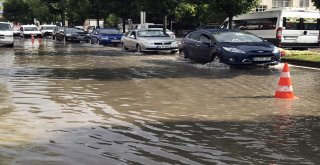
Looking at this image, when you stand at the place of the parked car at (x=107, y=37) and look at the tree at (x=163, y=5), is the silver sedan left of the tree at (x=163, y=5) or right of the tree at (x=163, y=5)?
right

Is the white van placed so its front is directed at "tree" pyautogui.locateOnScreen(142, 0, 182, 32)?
yes

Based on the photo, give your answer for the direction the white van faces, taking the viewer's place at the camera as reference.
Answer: facing away from the viewer and to the left of the viewer

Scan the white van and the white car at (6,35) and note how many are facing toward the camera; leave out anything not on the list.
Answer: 1

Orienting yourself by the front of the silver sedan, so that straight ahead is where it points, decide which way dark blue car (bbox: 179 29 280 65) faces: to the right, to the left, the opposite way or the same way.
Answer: the same way

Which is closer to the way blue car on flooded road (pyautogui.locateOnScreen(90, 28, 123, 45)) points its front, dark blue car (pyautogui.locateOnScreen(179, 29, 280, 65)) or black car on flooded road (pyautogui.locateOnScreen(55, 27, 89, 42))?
the dark blue car

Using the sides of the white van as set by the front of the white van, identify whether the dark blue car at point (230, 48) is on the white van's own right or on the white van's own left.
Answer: on the white van's own left

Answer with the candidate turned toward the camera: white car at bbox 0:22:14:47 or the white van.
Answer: the white car

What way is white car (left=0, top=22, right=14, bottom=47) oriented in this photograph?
toward the camera

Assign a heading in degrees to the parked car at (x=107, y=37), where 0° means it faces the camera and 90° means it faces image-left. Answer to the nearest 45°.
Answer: approximately 315°

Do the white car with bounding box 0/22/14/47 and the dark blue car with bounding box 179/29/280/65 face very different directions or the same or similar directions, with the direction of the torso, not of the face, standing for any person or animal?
same or similar directions
